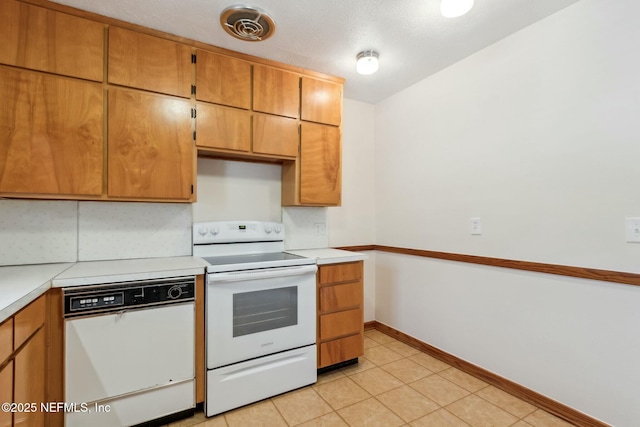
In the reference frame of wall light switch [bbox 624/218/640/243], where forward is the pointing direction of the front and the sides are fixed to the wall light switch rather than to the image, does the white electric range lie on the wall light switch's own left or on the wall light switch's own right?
on the wall light switch's own right

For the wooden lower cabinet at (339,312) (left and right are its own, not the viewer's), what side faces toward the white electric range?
right

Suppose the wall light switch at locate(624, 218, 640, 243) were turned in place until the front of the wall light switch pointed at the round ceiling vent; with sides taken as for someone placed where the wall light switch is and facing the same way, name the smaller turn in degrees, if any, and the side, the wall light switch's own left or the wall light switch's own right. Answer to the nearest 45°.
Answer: approximately 45° to the wall light switch's own right

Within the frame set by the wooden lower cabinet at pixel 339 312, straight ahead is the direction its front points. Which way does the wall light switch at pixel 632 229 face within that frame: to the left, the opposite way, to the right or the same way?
to the right

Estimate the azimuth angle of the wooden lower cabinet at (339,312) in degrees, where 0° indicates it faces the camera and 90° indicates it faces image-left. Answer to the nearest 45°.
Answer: approximately 315°

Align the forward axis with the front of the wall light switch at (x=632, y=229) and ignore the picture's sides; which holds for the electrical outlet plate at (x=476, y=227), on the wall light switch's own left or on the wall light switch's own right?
on the wall light switch's own right

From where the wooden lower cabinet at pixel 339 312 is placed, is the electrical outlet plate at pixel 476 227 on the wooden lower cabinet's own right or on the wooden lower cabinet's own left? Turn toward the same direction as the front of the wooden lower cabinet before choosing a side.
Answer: on the wooden lower cabinet's own left
